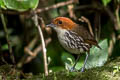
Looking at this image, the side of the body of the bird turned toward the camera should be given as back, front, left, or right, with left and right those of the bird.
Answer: left

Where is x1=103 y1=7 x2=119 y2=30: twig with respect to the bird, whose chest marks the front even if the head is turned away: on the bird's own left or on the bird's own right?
on the bird's own right
